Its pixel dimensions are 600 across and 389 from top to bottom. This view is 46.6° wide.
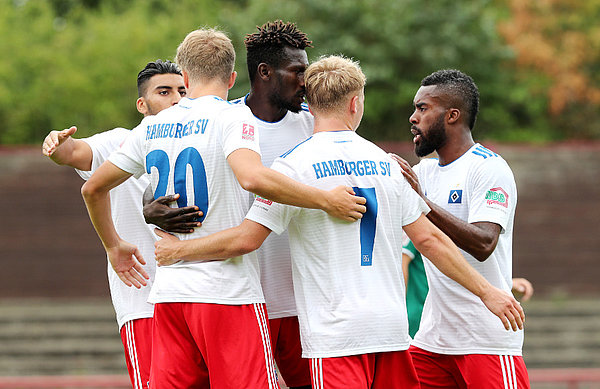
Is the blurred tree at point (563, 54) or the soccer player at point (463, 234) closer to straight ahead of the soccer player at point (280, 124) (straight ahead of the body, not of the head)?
the soccer player

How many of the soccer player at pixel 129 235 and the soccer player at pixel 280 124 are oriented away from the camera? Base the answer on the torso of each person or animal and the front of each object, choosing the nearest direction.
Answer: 0

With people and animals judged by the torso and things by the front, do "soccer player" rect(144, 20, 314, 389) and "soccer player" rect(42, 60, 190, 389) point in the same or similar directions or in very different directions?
same or similar directions

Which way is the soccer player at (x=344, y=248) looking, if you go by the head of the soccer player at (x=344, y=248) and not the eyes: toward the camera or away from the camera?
away from the camera

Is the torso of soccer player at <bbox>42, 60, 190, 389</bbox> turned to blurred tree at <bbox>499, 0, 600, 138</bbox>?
no

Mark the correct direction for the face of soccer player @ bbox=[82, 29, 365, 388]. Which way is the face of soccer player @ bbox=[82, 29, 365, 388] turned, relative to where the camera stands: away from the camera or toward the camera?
away from the camera

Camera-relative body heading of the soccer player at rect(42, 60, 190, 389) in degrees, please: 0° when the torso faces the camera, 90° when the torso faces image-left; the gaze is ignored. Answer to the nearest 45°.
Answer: approximately 315°

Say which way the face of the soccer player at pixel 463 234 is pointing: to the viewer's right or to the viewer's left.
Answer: to the viewer's left

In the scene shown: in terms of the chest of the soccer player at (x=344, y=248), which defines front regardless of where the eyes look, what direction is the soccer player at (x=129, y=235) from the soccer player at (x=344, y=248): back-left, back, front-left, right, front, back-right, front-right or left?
front-left

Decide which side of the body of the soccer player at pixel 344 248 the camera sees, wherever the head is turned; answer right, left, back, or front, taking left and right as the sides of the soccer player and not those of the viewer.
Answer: back

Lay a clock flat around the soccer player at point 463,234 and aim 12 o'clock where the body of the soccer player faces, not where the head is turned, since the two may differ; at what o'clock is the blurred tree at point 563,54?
The blurred tree is roughly at 5 o'clock from the soccer player.

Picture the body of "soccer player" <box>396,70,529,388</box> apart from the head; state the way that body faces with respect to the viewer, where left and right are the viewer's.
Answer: facing the viewer and to the left of the viewer

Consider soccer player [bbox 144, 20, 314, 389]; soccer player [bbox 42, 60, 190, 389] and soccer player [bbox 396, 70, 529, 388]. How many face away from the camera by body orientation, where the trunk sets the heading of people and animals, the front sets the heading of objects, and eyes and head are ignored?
0
